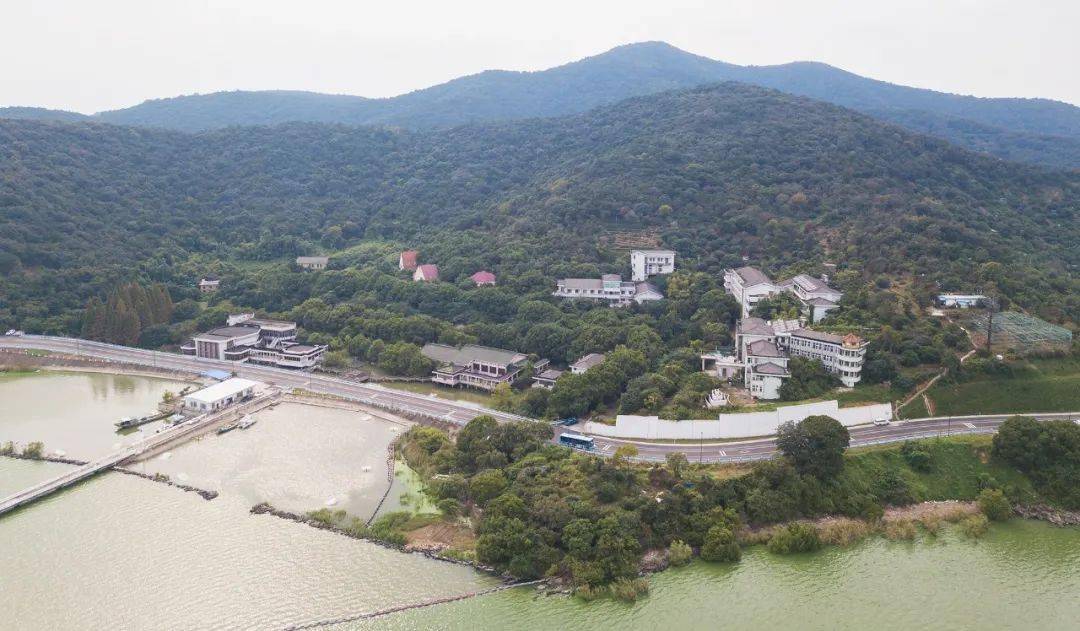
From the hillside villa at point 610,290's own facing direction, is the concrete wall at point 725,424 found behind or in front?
in front

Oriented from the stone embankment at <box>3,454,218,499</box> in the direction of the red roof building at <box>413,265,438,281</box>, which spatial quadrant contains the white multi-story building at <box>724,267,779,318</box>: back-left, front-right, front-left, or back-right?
front-right

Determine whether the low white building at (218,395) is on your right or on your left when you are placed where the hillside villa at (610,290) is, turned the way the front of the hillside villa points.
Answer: on your right

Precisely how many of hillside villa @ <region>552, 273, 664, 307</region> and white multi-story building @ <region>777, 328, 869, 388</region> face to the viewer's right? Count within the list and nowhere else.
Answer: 0

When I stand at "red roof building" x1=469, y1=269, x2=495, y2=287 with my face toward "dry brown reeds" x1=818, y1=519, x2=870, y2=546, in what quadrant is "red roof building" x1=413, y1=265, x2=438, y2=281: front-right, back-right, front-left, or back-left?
back-right

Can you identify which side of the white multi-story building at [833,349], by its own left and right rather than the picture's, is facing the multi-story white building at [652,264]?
right

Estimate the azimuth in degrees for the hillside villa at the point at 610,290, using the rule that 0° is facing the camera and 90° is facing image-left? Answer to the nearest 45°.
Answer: approximately 0°

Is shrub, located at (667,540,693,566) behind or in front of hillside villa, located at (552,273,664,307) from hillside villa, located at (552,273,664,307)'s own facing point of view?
in front

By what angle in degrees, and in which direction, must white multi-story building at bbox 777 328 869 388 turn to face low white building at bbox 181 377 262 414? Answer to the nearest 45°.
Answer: approximately 45° to its right

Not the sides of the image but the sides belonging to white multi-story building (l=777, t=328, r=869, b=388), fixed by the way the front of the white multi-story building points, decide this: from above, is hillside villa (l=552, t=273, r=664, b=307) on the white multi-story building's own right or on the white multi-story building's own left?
on the white multi-story building's own right

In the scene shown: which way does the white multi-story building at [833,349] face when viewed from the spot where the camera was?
facing the viewer and to the left of the viewer
